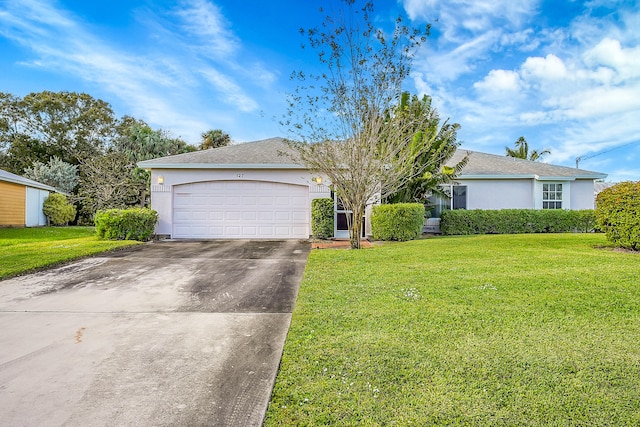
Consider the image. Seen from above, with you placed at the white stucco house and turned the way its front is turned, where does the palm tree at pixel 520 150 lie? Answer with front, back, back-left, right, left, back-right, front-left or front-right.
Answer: back-left

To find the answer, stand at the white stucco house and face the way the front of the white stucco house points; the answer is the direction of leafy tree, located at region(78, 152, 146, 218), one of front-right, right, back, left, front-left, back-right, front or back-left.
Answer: back-right

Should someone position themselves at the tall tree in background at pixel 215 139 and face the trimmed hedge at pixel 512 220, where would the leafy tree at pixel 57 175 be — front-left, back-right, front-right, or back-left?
back-right

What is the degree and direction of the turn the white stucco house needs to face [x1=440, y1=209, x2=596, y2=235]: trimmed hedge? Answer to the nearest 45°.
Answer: approximately 90° to its left

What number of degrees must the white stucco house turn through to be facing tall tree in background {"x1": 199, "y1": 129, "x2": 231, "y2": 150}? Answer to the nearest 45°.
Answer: approximately 135° to its right

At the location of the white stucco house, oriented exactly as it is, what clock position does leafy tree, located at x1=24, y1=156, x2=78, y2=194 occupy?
The leafy tree is roughly at 4 o'clock from the white stucco house.

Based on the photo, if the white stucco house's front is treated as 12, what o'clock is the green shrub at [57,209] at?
The green shrub is roughly at 4 o'clock from the white stucco house.

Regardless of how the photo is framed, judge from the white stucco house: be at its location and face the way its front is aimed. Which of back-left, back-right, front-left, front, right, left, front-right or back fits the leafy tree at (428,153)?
left

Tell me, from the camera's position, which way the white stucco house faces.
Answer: facing the viewer
